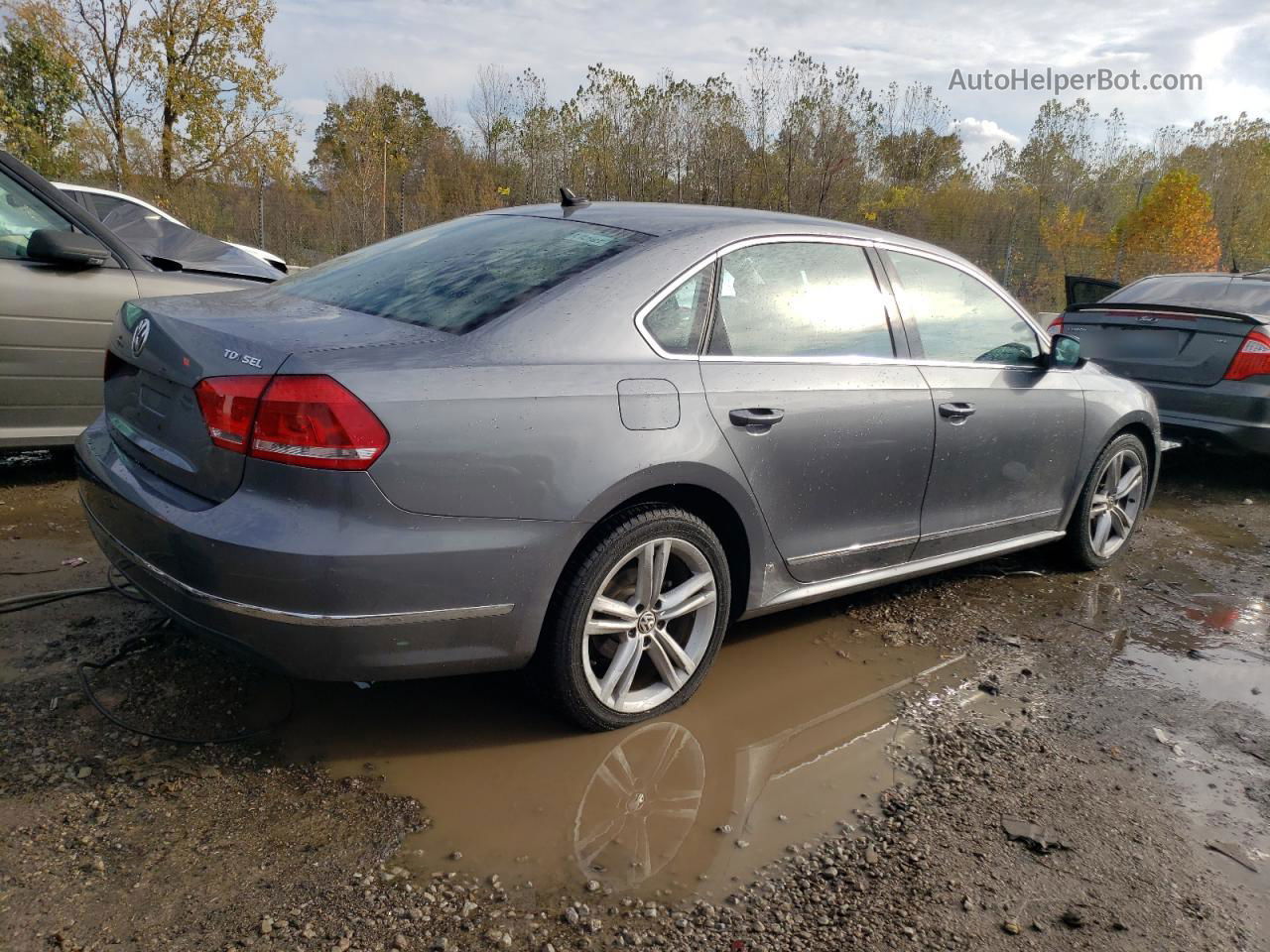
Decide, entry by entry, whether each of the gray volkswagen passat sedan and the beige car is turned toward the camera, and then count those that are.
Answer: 0

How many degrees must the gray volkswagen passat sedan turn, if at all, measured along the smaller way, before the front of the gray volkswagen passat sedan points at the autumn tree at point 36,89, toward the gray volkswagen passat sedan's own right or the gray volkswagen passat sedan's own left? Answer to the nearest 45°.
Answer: approximately 90° to the gray volkswagen passat sedan's own left

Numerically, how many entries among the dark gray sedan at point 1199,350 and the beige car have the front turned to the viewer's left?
0

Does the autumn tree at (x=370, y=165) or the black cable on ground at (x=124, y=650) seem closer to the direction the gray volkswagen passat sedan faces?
the autumn tree

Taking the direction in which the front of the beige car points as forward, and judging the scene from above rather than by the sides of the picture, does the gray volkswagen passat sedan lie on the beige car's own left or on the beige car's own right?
on the beige car's own right

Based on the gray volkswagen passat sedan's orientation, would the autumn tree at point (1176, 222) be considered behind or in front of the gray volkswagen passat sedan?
in front

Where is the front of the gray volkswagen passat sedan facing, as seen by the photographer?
facing away from the viewer and to the right of the viewer

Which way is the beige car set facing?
to the viewer's right

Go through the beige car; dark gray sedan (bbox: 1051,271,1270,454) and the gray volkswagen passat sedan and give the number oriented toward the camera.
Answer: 0

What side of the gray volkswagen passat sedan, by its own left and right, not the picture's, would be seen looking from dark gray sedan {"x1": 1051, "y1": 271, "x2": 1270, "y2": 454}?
front

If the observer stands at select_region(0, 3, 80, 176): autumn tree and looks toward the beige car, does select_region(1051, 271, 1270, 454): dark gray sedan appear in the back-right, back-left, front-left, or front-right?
front-left

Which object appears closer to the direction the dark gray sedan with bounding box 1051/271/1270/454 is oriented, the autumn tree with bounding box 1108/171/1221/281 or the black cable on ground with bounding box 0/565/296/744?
the autumn tree

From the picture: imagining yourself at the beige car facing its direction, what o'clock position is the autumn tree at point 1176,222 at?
The autumn tree is roughly at 11 o'clock from the beige car.

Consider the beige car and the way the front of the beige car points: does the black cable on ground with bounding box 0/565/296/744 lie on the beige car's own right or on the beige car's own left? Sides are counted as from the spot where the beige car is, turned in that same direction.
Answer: on the beige car's own right

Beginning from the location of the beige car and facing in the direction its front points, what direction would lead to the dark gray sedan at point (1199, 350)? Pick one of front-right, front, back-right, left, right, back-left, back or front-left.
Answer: front

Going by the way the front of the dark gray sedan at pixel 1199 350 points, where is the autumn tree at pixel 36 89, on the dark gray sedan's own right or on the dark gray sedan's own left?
on the dark gray sedan's own left

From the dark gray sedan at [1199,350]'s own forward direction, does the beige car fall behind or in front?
behind

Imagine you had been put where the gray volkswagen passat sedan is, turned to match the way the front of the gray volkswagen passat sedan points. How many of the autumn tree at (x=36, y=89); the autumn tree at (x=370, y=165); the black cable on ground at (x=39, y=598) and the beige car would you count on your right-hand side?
0

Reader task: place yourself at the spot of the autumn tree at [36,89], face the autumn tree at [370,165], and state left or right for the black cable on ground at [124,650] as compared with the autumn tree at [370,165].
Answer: right
